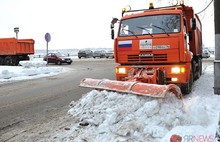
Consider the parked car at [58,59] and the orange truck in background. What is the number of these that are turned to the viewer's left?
1
